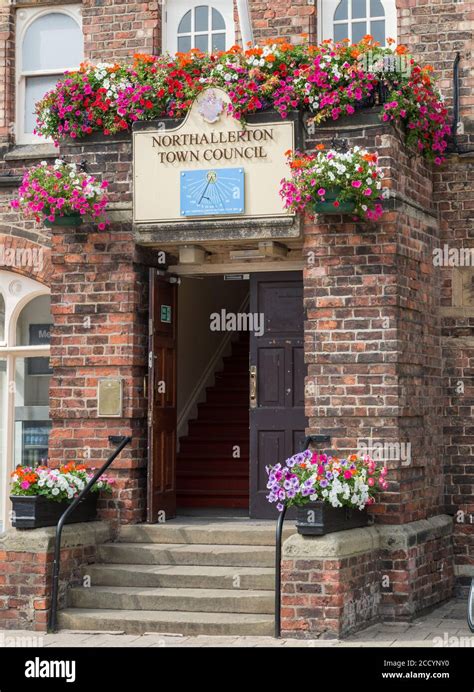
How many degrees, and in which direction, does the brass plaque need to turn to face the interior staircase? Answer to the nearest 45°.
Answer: approximately 135° to its left

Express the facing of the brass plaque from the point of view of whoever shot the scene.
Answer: facing the viewer

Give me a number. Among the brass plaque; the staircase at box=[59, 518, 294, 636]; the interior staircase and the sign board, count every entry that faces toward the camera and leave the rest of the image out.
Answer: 4

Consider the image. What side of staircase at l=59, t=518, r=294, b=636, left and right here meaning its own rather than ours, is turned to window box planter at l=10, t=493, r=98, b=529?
right

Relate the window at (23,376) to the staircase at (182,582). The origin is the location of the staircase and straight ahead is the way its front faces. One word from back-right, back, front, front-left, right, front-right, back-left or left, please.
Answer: back-right

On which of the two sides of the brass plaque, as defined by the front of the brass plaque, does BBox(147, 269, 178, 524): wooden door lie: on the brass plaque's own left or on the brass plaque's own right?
on the brass plaque's own left

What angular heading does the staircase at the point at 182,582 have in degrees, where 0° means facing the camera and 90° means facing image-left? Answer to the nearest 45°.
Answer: approximately 0°

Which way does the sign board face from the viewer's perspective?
toward the camera
